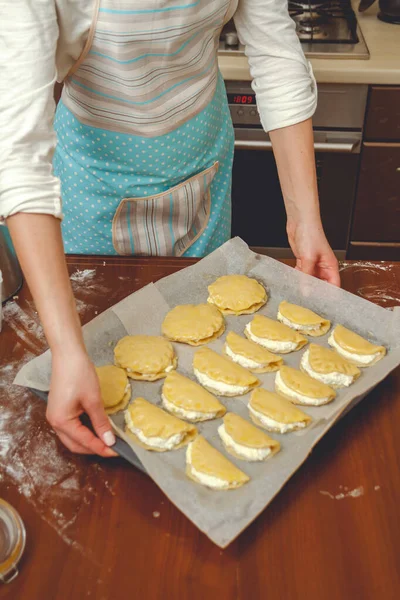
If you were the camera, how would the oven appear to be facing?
facing the viewer

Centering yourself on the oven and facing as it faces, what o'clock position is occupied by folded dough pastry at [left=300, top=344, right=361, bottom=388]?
The folded dough pastry is roughly at 12 o'clock from the oven.

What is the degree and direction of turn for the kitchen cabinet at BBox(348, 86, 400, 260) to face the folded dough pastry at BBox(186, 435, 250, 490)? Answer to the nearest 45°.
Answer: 0° — it already faces it

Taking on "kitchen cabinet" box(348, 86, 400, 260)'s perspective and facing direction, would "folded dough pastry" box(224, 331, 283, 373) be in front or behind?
in front

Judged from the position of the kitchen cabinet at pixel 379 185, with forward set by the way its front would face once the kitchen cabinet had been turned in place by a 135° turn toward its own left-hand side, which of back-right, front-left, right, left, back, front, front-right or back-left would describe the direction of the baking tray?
back-right

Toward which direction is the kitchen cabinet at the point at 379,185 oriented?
toward the camera

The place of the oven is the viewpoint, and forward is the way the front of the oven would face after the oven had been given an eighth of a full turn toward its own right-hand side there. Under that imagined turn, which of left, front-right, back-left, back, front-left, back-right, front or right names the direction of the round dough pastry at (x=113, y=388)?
front-left

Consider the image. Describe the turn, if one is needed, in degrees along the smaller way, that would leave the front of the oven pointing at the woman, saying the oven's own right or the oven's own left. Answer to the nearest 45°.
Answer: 0° — it already faces them

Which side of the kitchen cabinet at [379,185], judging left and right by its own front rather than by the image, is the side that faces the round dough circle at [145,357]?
front

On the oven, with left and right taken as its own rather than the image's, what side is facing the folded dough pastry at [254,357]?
front

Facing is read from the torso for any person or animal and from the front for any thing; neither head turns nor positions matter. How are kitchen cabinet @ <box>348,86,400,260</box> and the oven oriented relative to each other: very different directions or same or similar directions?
same or similar directions

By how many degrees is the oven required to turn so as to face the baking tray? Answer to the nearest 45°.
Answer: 0° — it already faces it

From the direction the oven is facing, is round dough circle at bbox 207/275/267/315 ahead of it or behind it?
ahead

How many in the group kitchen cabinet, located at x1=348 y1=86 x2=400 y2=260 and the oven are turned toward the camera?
2

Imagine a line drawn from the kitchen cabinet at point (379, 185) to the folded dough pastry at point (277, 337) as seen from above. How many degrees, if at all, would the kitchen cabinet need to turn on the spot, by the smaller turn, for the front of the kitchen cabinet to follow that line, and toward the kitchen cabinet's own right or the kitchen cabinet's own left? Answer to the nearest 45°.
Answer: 0° — it already faces it

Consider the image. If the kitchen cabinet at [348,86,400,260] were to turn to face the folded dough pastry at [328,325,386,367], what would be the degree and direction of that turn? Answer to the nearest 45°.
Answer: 0° — it already faces it

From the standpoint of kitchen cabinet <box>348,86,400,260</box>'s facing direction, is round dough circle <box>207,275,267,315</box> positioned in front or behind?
in front

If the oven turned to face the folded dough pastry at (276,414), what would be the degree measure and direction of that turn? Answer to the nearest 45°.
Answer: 0° — it already faces it
